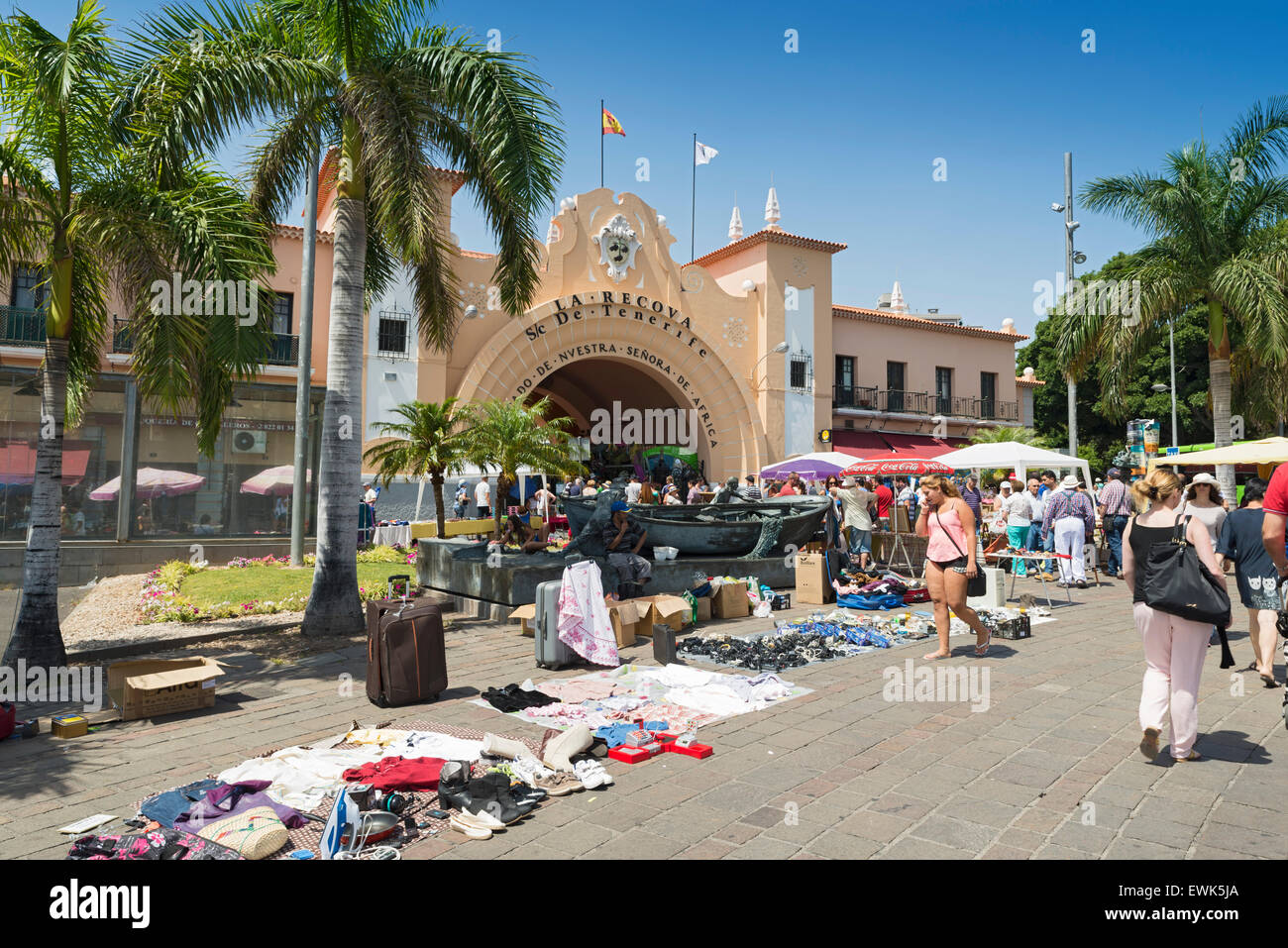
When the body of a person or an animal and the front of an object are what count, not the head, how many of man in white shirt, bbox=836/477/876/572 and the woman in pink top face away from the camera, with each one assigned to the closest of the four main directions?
1

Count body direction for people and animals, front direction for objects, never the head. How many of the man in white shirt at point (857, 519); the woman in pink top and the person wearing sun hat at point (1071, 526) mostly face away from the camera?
2

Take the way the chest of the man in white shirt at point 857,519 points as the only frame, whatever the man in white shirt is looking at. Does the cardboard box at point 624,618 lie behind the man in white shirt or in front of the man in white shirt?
behind

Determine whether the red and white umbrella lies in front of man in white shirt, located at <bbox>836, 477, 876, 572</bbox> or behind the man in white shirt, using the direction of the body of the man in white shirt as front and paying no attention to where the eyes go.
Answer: in front

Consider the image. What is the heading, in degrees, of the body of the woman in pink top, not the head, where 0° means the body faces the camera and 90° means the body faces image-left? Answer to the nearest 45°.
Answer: approximately 45°

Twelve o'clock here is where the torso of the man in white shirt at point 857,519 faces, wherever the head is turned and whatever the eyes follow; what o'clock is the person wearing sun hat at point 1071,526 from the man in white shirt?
The person wearing sun hat is roughly at 3 o'clock from the man in white shirt.

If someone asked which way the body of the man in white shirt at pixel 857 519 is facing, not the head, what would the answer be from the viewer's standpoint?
away from the camera

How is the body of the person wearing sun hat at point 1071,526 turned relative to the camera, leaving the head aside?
away from the camera

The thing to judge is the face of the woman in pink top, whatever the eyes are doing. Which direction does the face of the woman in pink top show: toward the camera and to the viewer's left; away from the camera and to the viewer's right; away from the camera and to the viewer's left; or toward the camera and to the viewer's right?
toward the camera and to the viewer's left

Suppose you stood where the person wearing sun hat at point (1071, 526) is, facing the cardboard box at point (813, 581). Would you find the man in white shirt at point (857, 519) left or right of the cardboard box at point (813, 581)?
right

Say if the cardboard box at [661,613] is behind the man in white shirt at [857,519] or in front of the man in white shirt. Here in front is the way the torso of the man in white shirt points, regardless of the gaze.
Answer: behind

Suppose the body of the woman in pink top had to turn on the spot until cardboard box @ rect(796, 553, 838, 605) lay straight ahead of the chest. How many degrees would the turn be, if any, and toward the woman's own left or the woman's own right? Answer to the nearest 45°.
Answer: approximately 90° to the woman's own right

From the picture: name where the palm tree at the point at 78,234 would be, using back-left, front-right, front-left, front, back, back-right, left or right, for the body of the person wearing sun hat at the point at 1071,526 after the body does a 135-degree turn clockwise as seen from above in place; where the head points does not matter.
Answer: right

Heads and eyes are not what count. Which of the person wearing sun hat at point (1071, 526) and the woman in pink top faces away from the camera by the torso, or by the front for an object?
the person wearing sun hat

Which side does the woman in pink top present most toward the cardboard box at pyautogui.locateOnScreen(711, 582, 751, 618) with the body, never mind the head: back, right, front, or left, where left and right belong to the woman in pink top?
right

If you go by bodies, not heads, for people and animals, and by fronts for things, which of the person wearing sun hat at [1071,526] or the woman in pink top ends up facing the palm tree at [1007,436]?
the person wearing sun hat

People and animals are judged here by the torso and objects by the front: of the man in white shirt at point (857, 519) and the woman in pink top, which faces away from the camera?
the man in white shirt
